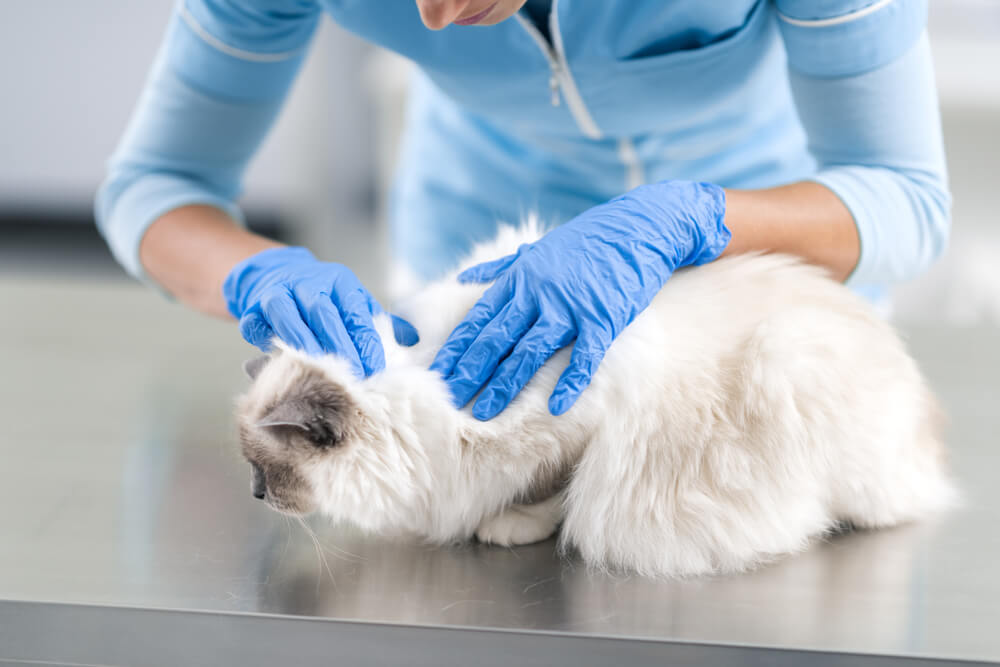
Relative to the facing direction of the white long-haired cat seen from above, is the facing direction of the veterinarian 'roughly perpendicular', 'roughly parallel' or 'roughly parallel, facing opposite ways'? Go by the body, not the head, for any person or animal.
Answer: roughly perpendicular

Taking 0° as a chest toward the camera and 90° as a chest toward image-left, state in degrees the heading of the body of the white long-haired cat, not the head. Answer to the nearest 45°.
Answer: approximately 90°

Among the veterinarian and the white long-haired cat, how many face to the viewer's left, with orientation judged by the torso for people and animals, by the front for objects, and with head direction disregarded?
1

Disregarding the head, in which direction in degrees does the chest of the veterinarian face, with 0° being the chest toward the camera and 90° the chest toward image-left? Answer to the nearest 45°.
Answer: approximately 0°
